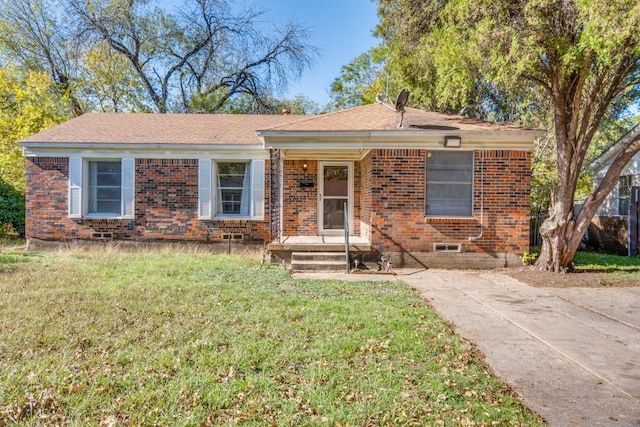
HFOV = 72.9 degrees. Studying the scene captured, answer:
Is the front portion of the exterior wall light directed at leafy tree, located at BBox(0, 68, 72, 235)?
no

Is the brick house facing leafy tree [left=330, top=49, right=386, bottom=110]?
no

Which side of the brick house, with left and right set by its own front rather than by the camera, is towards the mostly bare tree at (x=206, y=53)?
back

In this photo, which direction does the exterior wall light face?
toward the camera

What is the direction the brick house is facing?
toward the camera

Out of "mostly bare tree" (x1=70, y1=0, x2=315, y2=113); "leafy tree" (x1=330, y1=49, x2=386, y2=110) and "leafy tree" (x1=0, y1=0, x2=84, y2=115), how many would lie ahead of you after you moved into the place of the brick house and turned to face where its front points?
0

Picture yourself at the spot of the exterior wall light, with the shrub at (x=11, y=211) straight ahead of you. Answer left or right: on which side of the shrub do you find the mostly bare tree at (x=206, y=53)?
right

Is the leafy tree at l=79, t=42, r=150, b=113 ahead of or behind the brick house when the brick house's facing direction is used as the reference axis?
behind

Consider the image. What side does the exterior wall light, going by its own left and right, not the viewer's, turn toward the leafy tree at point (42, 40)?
right

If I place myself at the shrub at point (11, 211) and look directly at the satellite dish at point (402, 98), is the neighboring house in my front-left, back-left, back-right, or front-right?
front-left

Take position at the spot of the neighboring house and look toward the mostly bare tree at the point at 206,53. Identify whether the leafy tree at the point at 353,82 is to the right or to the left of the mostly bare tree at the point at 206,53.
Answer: right

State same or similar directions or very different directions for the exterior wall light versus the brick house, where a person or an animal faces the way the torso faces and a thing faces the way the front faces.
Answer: same or similar directions

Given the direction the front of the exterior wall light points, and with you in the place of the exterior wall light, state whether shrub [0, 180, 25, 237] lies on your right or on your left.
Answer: on your right

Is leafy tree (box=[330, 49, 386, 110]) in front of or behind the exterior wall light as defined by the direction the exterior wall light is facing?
behind

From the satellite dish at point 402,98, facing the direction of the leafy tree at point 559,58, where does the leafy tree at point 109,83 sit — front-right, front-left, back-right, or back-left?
back-left

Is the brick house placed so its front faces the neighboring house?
no

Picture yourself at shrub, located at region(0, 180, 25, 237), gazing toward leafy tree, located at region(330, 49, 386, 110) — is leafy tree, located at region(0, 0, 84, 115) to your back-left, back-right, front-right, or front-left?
front-left
